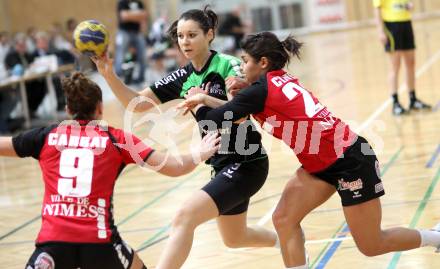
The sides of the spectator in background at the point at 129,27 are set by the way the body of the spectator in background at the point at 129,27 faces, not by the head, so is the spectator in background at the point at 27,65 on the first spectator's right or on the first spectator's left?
on the first spectator's right

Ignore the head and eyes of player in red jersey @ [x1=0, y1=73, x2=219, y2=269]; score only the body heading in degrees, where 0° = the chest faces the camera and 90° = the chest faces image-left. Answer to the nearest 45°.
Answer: approximately 180°

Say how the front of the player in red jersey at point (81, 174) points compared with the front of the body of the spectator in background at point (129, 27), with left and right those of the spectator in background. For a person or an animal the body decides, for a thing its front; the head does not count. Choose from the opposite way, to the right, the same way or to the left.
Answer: the opposite way

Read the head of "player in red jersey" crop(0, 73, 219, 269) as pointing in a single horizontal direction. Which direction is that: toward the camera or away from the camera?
away from the camera

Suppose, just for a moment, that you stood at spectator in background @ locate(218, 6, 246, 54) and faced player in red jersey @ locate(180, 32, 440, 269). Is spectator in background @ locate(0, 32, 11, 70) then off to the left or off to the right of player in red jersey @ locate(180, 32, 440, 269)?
right

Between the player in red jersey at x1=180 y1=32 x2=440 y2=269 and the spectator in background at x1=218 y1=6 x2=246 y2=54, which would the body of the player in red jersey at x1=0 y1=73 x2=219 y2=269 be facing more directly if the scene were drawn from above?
the spectator in background

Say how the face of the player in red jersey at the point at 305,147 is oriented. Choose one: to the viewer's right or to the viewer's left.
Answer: to the viewer's left

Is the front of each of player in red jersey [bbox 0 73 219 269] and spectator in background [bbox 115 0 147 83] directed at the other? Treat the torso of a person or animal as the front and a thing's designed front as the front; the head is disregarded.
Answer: yes

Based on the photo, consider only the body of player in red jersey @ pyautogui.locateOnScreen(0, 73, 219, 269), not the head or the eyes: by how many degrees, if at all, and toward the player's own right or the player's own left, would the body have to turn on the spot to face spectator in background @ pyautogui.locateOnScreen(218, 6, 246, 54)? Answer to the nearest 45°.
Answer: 0° — they already face them

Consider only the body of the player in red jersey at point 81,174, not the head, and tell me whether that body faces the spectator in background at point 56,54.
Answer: yes

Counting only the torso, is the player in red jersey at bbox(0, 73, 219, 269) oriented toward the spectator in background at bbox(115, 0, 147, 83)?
yes

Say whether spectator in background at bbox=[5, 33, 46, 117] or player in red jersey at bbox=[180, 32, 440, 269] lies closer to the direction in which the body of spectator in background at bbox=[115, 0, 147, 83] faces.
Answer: the player in red jersey
